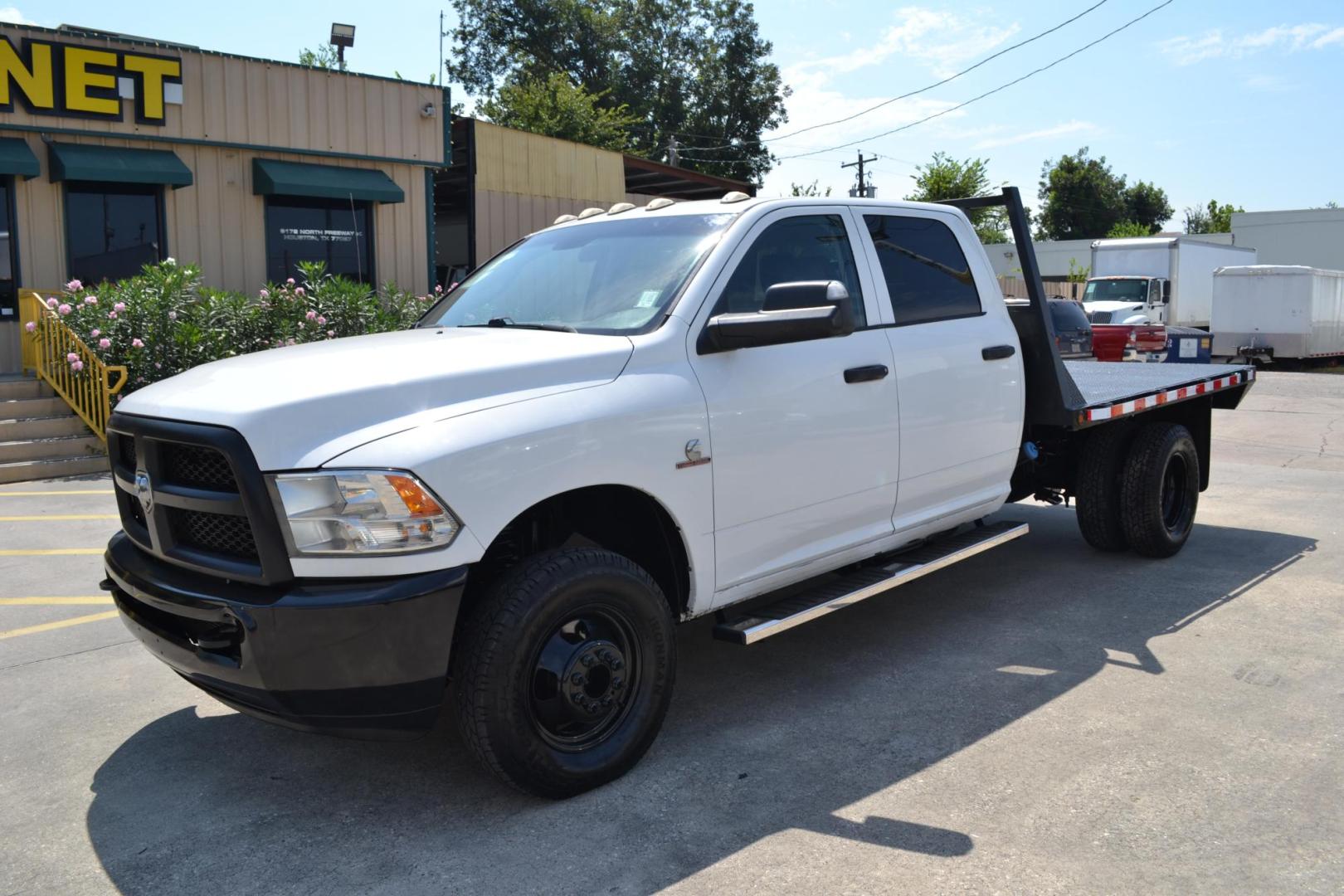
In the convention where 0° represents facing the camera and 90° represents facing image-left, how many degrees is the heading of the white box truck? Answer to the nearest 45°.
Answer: approximately 45°

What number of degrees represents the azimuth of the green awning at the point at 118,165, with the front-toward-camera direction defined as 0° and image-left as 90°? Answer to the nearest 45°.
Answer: approximately 315°

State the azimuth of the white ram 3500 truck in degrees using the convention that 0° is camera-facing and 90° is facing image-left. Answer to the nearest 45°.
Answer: approximately 45°

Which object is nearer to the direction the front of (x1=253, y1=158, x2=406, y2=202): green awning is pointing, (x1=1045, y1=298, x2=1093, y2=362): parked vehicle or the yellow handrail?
the parked vehicle

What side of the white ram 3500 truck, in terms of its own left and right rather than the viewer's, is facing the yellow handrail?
right

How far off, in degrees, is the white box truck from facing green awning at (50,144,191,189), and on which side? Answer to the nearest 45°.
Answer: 0° — it already faces it

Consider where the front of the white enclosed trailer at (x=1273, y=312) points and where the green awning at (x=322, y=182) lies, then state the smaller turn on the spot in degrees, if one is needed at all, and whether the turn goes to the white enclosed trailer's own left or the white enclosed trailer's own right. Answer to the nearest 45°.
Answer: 0° — it already faces it

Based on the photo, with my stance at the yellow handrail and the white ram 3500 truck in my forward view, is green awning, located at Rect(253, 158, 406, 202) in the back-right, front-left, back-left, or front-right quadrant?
back-left
